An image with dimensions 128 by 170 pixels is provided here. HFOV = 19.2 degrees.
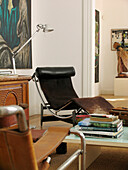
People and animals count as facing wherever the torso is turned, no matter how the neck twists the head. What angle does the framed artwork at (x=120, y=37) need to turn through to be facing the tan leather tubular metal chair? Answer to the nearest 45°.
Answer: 0° — it already faces it

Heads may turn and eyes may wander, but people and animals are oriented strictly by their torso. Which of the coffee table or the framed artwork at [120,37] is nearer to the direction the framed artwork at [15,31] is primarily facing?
the coffee table

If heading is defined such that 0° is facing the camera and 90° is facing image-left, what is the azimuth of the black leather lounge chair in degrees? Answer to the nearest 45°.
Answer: approximately 315°

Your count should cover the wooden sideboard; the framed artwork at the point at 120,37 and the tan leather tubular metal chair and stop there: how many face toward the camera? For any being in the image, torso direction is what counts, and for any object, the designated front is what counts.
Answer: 2

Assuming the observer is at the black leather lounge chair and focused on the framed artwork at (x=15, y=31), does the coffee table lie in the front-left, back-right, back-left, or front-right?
back-left

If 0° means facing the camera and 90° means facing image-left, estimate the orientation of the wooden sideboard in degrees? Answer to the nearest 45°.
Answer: approximately 0°

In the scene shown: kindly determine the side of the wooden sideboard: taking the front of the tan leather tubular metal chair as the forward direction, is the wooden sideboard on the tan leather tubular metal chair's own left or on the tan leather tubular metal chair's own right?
on the tan leather tubular metal chair's own left

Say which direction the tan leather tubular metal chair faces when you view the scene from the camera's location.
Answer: facing away from the viewer and to the right of the viewer
